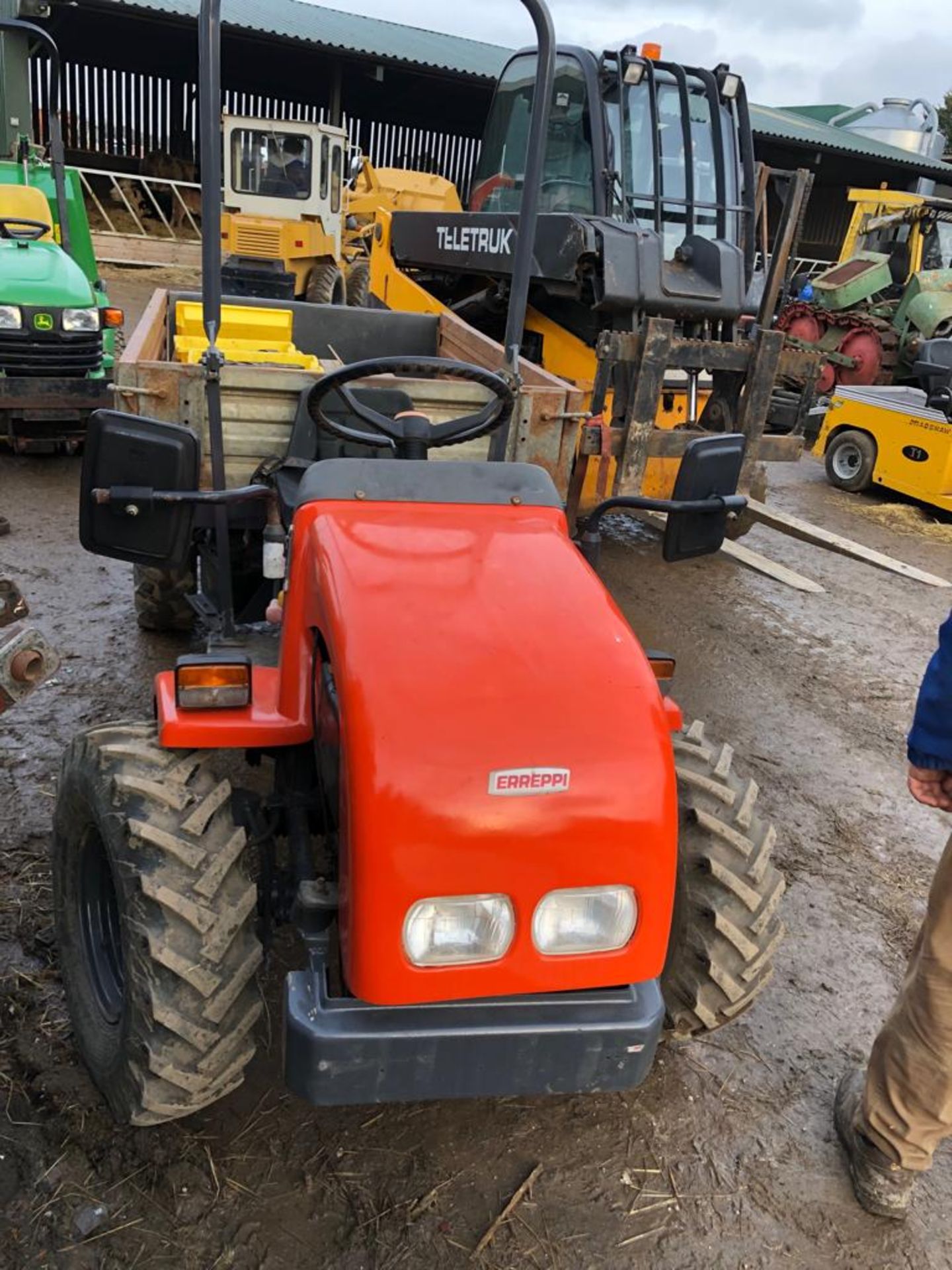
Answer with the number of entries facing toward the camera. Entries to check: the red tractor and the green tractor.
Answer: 2

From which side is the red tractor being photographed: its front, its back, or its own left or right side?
front

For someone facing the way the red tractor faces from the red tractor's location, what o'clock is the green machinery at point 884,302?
The green machinery is roughly at 7 o'clock from the red tractor.

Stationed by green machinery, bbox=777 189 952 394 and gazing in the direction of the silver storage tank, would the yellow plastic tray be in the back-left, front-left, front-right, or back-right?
back-left

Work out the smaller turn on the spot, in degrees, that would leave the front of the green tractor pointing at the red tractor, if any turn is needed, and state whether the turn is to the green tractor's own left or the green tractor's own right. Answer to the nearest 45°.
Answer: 0° — it already faces it

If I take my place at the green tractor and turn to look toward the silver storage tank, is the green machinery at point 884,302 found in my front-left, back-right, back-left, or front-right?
front-right

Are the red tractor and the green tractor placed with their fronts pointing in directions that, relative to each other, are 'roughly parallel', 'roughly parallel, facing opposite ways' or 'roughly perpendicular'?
roughly parallel

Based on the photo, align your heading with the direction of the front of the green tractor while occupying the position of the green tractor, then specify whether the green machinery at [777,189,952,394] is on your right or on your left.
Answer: on your left

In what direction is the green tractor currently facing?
toward the camera

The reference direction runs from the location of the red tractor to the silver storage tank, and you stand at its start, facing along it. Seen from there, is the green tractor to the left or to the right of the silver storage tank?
left

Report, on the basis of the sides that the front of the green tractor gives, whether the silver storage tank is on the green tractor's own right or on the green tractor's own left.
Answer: on the green tractor's own left
